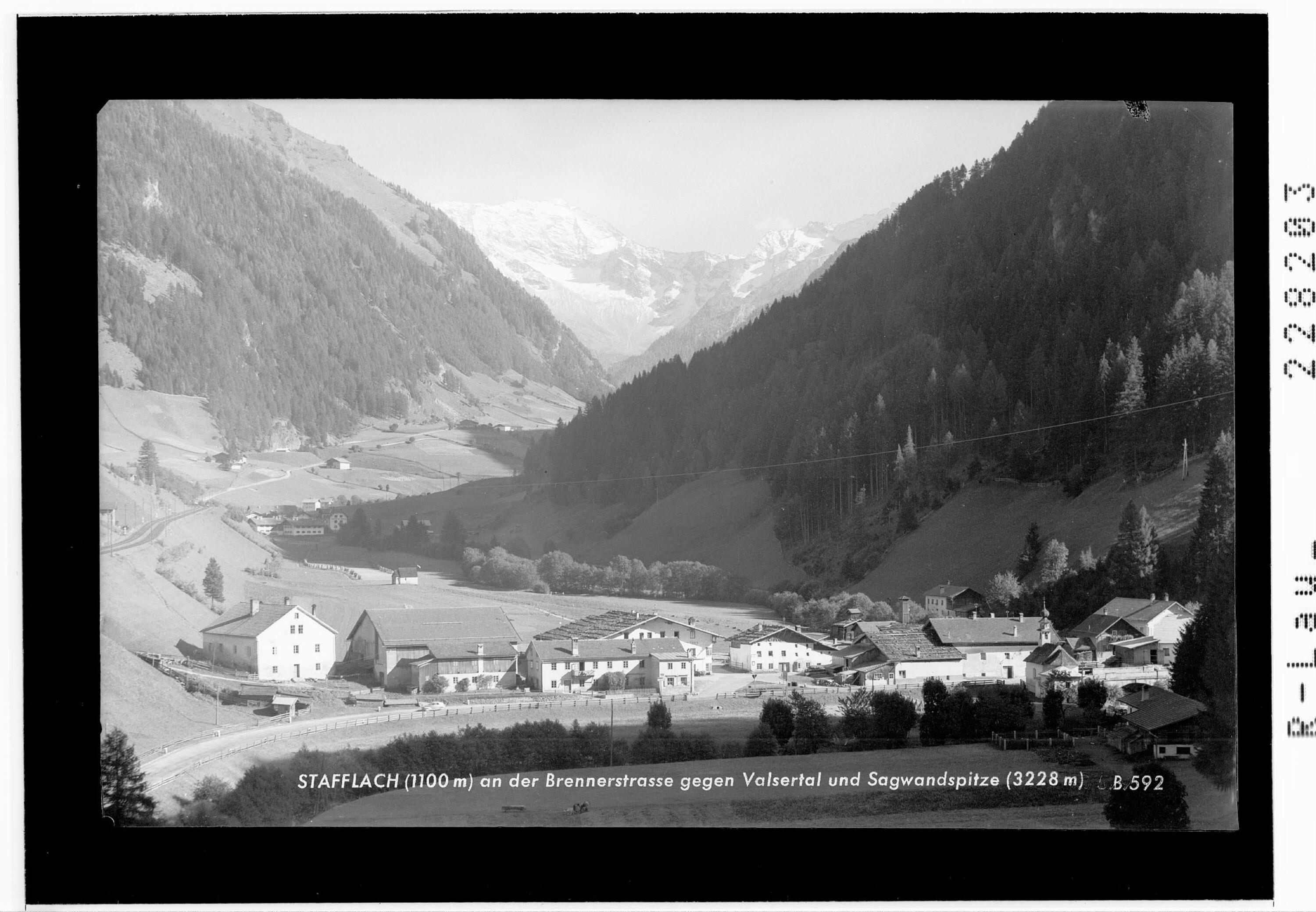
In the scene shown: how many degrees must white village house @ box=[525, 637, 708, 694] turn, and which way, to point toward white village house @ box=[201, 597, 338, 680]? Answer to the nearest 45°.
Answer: approximately 90° to its right

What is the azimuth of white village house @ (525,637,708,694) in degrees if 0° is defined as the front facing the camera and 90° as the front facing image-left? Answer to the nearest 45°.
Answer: approximately 0°

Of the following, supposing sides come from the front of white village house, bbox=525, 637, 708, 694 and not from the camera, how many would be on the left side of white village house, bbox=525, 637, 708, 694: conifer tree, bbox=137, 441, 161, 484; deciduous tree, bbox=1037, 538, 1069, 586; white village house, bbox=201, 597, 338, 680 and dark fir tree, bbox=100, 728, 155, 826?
1

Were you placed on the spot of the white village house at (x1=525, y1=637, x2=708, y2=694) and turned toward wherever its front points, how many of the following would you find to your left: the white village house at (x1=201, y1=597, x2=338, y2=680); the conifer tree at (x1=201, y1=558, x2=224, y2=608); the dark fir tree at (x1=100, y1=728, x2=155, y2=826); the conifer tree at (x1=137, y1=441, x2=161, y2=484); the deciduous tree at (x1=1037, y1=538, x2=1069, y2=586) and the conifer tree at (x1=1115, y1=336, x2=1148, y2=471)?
2
